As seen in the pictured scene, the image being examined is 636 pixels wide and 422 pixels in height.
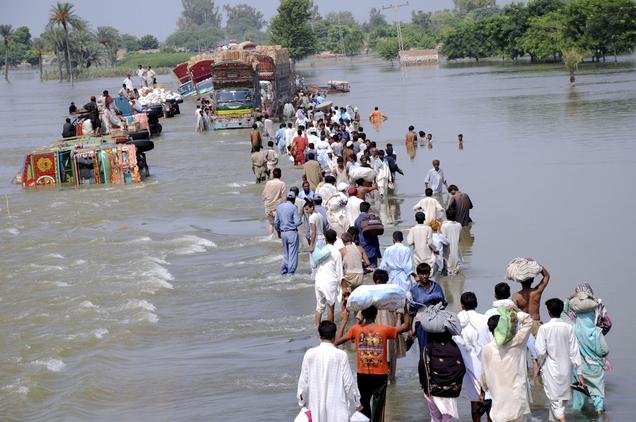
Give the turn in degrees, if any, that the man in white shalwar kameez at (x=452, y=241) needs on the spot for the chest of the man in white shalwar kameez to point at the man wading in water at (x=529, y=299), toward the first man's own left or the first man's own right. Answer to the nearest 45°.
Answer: approximately 180°

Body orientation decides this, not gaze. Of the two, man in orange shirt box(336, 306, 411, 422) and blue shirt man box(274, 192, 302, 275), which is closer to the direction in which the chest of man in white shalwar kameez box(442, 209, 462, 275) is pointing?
the blue shirt man

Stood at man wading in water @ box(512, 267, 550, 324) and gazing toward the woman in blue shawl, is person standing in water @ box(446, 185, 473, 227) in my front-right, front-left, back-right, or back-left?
back-left

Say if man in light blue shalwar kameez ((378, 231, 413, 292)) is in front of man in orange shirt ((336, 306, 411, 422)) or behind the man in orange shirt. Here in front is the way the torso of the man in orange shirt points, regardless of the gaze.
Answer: in front

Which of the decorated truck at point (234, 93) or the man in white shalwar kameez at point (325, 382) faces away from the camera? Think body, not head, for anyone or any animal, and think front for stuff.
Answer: the man in white shalwar kameez

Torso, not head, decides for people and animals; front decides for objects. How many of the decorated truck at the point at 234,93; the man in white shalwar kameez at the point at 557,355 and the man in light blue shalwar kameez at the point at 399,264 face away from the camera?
2

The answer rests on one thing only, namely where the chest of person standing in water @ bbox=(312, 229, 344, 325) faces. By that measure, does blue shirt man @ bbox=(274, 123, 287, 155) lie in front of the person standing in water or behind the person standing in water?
in front

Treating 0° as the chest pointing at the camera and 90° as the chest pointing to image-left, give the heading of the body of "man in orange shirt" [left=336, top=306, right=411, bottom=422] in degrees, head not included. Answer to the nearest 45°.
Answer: approximately 180°

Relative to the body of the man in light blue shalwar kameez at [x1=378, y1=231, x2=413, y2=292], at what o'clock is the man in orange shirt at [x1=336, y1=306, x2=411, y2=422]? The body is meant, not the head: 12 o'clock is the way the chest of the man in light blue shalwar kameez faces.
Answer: The man in orange shirt is roughly at 6 o'clock from the man in light blue shalwar kameez.

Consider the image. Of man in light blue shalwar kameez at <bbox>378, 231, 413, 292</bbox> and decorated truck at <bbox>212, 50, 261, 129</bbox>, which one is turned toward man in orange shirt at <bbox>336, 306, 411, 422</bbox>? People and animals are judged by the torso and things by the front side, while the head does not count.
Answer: the decorated truck
